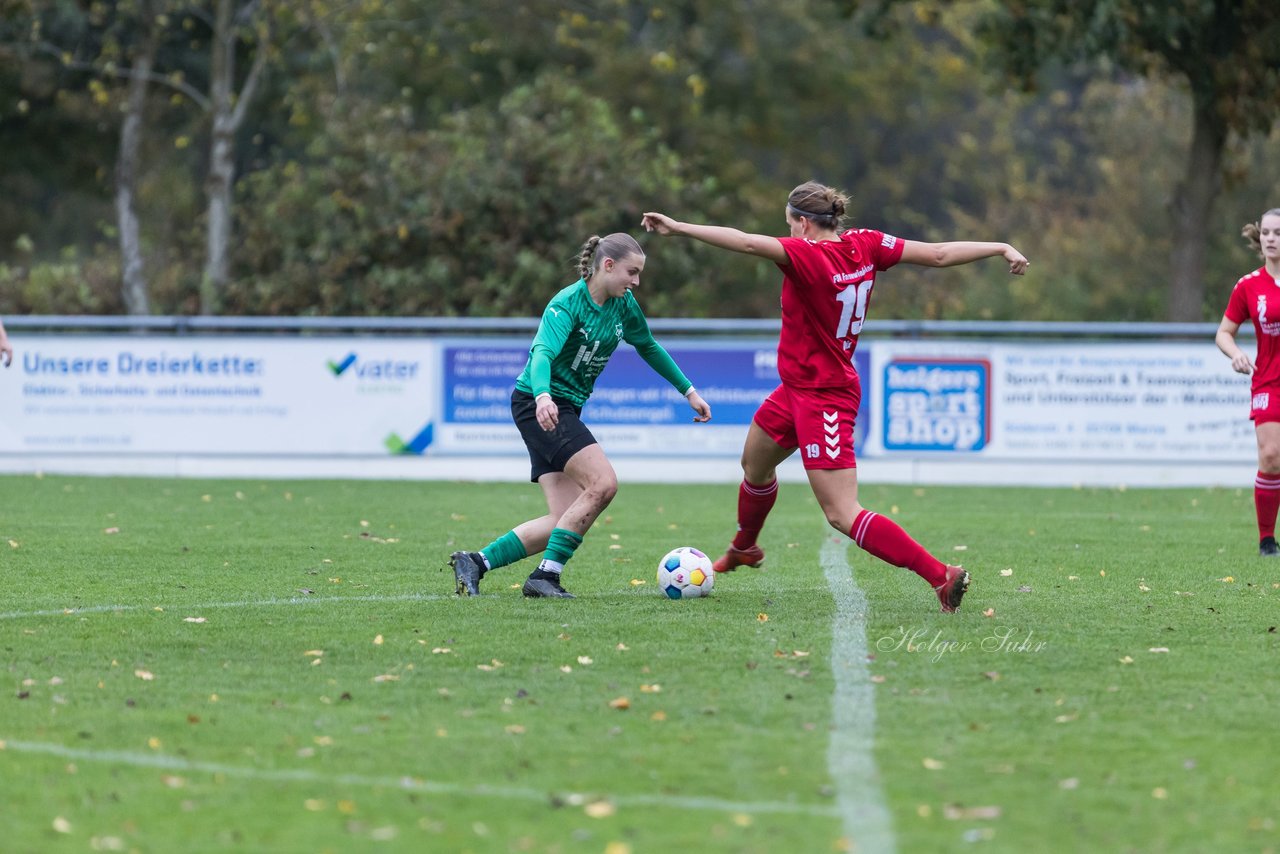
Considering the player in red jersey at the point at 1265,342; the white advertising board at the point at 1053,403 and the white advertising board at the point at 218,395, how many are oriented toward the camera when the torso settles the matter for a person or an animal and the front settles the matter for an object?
3

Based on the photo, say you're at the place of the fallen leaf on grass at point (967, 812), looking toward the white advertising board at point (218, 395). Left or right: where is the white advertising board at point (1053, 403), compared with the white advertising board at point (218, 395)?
right

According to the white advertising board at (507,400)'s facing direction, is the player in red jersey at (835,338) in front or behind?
in front

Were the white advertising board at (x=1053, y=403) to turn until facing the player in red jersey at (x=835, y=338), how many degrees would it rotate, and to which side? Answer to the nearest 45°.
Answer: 0° — it already faces them

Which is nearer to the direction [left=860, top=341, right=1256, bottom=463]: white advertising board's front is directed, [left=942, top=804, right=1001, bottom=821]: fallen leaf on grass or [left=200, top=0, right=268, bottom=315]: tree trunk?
the fallen leaf on grass

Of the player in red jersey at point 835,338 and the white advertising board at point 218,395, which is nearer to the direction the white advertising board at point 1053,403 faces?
the player in red jersey

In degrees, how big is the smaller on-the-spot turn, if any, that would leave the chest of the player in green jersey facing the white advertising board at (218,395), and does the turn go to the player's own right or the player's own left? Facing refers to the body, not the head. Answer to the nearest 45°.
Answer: approximately 135° to the player's own left

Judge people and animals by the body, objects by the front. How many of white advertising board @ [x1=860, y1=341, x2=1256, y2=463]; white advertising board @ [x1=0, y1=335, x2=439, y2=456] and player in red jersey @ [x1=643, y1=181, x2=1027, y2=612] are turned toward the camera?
2

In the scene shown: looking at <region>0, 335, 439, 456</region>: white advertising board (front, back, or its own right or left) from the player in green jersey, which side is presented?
front

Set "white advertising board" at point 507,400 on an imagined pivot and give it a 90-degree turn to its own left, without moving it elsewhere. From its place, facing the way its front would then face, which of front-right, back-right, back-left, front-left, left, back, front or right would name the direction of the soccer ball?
right

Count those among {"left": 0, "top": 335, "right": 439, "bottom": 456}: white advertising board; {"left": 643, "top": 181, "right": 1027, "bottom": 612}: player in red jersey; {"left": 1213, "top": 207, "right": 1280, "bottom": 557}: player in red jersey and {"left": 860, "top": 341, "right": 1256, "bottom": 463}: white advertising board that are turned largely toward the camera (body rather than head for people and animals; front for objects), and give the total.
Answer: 3

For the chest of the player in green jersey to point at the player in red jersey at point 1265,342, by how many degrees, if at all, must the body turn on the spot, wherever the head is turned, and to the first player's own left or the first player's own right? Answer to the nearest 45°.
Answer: approximately 90° to the first player's own left

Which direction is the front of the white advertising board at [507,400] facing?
toward the camera

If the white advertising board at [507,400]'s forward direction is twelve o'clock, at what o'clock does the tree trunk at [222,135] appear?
The tree trunk is roughly at 5 o'clock from the white advertising board.

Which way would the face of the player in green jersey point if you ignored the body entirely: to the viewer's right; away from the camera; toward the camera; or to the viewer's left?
to the viewer's right

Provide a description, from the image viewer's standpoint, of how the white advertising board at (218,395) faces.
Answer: facing the viewer

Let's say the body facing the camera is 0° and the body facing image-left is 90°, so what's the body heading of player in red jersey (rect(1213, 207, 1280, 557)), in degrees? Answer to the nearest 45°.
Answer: approximately 0°
